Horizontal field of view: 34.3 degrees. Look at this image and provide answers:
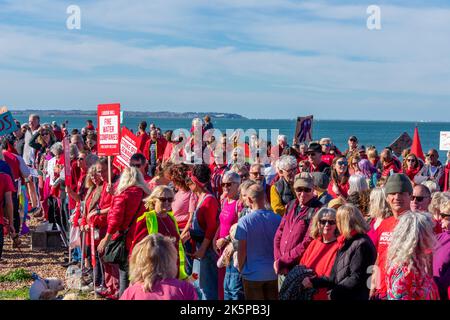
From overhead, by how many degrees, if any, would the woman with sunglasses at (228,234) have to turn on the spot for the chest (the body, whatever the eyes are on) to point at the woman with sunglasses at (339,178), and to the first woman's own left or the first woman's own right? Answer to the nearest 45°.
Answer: approximately 180°

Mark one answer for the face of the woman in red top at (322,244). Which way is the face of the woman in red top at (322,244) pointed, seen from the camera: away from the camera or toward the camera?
toward the camera

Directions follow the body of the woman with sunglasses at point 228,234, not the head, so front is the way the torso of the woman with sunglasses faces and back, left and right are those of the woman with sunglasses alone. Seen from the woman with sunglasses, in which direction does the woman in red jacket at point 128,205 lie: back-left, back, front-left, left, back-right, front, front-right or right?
front-right

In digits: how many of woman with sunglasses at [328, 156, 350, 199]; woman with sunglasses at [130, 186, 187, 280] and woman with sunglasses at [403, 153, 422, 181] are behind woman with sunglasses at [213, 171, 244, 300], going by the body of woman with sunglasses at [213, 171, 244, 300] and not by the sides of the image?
2

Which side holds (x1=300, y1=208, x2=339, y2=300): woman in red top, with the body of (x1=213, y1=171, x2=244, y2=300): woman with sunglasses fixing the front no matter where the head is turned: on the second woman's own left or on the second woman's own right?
on the second woman's own left

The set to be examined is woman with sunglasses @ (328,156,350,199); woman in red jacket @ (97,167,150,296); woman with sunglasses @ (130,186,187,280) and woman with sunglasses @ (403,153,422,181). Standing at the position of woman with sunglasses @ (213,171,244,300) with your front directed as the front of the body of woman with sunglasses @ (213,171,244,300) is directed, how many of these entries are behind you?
2

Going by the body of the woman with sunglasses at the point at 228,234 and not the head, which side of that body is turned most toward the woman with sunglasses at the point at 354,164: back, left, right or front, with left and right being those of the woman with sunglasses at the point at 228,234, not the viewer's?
back

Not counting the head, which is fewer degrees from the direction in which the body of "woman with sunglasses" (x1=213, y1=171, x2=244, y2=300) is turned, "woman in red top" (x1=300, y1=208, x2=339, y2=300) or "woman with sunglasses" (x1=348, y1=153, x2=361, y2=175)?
the woman in red top

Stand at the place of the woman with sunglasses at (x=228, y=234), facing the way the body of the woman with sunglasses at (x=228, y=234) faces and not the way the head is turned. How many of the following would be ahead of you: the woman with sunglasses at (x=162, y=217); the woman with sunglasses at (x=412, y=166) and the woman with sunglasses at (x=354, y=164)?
1

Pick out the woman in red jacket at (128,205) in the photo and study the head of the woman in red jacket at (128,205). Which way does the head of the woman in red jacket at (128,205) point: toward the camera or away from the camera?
away from the camera

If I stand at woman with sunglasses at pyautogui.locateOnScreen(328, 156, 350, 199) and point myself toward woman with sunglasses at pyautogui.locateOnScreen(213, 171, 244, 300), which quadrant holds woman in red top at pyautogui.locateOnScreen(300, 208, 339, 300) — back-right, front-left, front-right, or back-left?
front-left

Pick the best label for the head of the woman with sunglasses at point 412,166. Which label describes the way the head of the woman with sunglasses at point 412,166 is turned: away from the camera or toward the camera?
toward the camera

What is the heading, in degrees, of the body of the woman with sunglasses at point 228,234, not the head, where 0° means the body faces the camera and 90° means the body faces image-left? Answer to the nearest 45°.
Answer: approximately 45°

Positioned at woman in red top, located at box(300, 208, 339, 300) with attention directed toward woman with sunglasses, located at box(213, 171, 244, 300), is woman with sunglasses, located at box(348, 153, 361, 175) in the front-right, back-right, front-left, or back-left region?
front-right

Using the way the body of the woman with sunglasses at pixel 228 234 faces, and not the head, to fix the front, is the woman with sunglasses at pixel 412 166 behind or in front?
behind

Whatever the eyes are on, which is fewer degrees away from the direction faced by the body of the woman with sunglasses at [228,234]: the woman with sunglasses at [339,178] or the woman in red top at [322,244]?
the woman in red top
